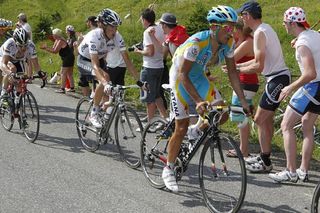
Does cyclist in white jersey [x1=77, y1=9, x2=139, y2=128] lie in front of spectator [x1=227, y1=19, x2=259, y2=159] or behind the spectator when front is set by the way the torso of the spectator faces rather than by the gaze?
in front

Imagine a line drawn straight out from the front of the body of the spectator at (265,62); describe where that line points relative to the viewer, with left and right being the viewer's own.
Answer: facing to the left of the viewer

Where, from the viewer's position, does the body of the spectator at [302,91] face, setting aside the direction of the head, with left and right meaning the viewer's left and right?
facing to the left of the viewer

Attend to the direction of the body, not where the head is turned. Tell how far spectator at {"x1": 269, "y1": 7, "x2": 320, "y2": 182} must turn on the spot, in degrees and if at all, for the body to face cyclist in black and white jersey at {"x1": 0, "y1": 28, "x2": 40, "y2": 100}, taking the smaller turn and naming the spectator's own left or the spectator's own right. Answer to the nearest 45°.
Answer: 0° — they already face them

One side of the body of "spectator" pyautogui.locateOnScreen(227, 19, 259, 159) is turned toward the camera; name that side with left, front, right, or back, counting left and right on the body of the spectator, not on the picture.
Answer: left

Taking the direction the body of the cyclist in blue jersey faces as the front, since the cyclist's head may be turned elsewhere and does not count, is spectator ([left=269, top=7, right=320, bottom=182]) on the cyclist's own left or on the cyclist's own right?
on the cyclist's own left

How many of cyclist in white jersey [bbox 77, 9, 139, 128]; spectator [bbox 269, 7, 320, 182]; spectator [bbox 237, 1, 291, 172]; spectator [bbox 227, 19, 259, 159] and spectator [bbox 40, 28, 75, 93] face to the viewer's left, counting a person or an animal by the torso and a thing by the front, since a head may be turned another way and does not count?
4

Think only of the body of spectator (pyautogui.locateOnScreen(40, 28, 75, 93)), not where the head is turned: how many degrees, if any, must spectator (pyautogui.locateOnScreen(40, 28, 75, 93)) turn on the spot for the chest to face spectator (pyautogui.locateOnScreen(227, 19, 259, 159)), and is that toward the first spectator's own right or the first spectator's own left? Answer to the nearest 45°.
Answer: approximately 90° to the first spectator's own left

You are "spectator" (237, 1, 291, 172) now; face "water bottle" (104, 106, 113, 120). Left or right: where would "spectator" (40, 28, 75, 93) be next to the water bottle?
right

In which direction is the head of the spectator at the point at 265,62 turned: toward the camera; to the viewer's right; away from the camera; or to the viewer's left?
to the viewer's left

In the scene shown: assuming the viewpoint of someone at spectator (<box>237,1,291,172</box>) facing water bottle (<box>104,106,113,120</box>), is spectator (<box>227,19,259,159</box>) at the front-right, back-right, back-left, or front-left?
front-right

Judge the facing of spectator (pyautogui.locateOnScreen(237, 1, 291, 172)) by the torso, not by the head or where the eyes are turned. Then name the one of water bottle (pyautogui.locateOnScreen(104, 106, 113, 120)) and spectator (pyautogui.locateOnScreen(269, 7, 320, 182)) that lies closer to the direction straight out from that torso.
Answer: the water bottle
